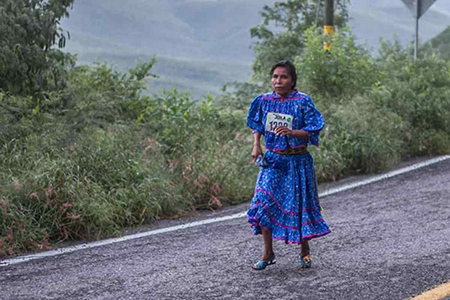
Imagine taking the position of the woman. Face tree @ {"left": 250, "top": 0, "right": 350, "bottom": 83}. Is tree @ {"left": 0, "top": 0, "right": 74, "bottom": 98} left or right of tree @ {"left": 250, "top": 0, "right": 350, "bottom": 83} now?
left

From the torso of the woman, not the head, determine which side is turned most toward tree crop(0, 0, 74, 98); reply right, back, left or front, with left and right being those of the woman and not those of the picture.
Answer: right

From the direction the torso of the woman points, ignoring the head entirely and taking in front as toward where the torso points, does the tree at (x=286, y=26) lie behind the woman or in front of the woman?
behind

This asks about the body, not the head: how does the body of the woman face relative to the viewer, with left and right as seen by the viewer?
facing the viewer and to the left of the viewer
